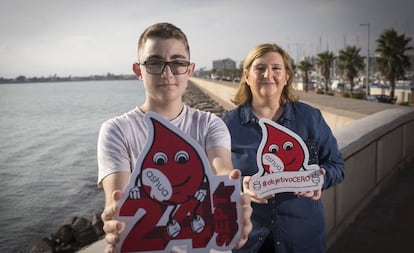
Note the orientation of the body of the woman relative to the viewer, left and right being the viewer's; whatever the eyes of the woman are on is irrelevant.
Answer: facing the viewer

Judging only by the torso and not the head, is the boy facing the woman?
no

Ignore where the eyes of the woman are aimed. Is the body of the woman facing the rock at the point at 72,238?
no

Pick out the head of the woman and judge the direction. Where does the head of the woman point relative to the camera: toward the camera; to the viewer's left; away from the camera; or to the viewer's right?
toward the camera

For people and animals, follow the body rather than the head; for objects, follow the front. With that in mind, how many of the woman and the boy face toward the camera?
2

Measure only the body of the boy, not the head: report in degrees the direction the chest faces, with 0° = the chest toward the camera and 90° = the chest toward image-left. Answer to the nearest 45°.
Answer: approximately 0°

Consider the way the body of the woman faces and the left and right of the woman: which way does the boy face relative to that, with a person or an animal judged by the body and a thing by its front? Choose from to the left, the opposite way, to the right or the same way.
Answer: the same way

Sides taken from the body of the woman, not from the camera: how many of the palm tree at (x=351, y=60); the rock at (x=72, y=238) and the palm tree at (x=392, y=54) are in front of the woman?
0

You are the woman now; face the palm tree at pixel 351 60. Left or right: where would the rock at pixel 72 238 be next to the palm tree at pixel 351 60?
left

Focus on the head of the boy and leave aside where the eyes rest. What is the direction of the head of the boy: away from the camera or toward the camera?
toward the camera

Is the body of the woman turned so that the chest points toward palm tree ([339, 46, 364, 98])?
no
